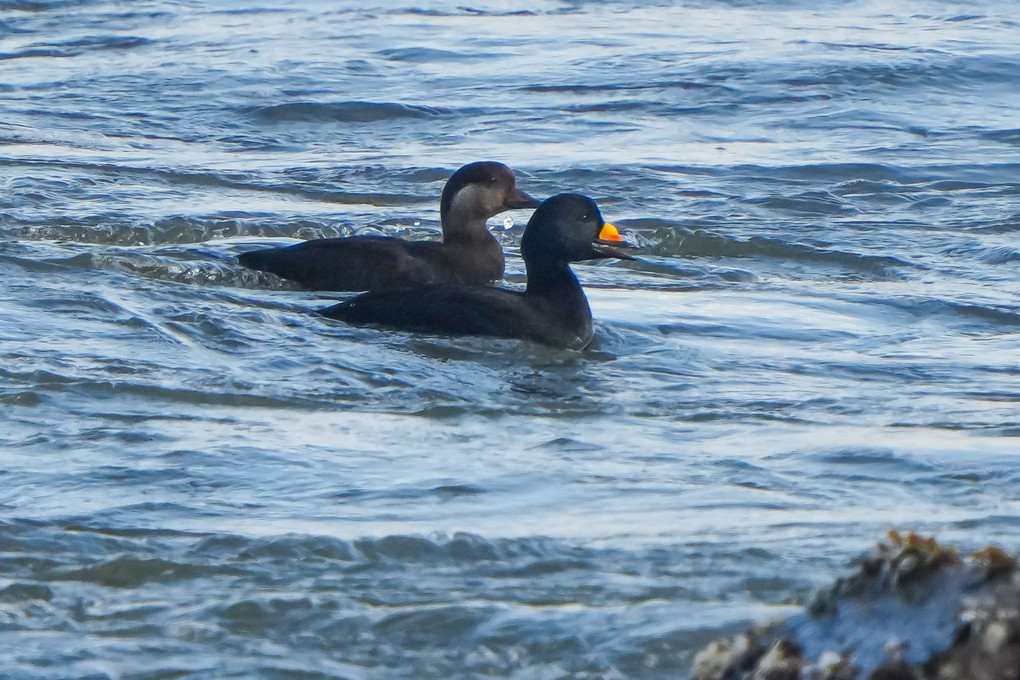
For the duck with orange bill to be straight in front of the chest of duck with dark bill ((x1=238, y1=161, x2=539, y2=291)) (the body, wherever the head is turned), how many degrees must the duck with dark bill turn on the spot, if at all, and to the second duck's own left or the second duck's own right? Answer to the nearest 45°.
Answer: approximately 45° to the second duck's own right

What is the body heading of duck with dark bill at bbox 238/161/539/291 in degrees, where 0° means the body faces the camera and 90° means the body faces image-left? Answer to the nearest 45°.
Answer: approximately 270°

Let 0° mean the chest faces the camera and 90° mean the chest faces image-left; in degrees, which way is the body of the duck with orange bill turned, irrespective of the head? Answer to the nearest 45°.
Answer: approximately 270°

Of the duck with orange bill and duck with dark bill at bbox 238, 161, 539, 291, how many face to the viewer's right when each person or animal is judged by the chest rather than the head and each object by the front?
2

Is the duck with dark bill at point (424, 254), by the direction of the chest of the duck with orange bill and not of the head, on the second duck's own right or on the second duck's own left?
on the second duck's own left
